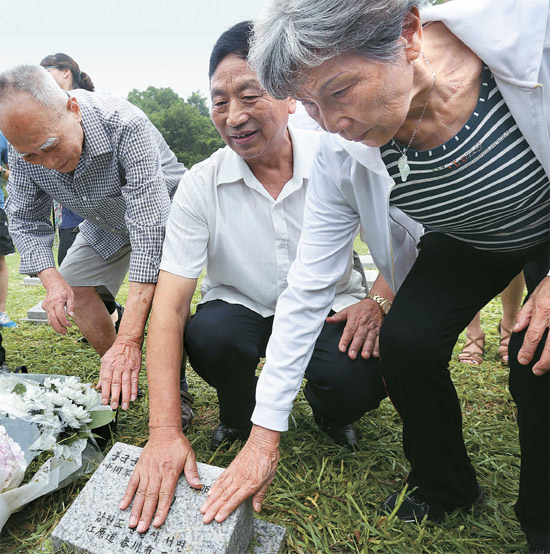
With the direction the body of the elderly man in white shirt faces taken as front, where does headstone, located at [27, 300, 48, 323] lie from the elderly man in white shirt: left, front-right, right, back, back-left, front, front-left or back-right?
back-right

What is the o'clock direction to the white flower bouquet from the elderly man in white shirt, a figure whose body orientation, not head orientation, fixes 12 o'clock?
The white flower bouquet is roughly at 2 o'clock from the elderly man in white shirt.

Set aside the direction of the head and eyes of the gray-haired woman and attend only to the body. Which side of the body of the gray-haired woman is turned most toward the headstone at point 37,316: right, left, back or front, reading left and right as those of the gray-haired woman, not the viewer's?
right

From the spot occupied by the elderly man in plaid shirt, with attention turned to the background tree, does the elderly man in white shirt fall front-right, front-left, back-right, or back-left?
back-right

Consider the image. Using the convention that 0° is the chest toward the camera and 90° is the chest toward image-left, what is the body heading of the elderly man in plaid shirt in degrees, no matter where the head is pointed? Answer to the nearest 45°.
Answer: approximately 45°

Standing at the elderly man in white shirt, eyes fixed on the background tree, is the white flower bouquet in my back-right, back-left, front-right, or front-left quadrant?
back-left

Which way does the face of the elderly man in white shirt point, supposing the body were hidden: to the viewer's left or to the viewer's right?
to the viewer's left

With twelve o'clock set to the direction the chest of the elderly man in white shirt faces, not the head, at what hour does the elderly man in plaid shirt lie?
The elderly man in plaid shirt is roughly at 4 o'clock from the elderly man in white shirt.

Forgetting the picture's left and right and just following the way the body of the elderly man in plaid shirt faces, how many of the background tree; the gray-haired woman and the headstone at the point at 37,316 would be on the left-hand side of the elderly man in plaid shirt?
1

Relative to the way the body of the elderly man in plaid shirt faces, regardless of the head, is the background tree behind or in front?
behind
